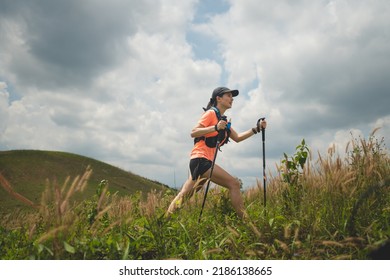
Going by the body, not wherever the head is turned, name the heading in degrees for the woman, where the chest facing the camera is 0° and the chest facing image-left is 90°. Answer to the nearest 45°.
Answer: approximately 270°

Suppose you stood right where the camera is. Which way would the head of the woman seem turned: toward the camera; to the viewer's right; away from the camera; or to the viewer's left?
to the viewer's right
